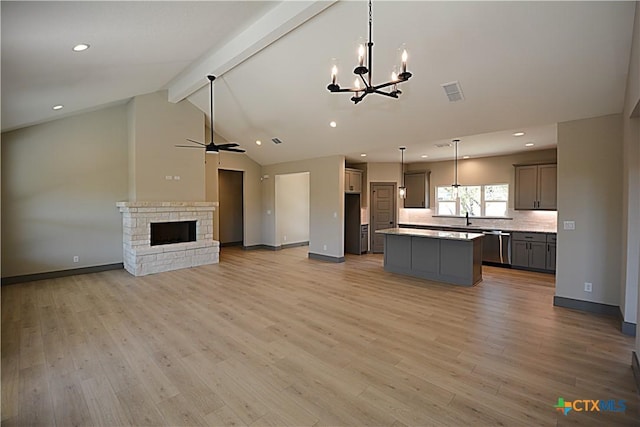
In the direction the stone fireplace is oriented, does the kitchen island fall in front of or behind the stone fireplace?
in front

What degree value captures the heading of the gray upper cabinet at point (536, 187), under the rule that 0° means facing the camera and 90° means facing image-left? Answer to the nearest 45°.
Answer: approximately 0°

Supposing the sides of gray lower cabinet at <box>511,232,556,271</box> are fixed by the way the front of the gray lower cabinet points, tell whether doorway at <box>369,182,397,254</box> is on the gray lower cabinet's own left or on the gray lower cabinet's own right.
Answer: on the gray lower cabinet's own right

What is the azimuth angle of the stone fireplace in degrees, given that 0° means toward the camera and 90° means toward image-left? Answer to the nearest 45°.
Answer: approximately 315°

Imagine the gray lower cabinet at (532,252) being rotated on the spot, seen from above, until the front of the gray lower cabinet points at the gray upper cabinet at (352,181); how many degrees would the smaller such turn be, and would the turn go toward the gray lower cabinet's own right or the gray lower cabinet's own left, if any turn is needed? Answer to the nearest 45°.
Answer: approximately 90° to the gray lower cabinet's own right

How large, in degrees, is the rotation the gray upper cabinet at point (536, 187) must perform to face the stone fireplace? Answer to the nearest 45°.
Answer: approximately 45° to its right

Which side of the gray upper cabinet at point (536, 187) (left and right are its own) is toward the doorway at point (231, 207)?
right
